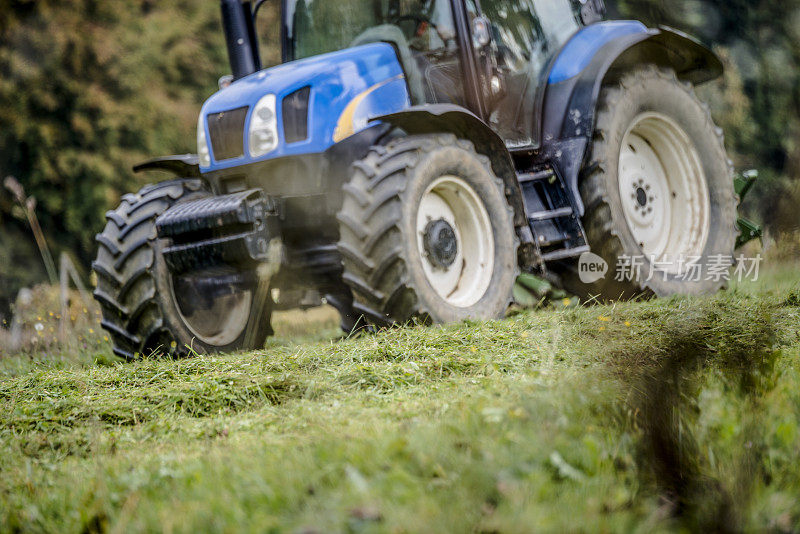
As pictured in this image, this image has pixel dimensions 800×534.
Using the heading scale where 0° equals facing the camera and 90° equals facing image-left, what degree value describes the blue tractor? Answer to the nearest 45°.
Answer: approximately 45°
